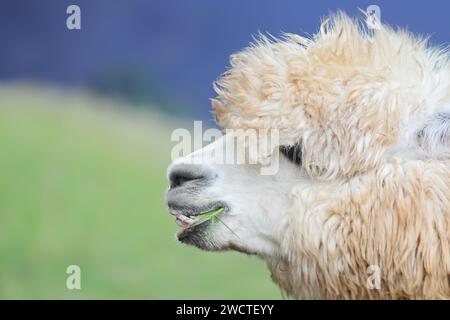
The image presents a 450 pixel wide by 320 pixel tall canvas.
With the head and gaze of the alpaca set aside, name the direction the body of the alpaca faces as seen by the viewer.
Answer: to the viewer's left
